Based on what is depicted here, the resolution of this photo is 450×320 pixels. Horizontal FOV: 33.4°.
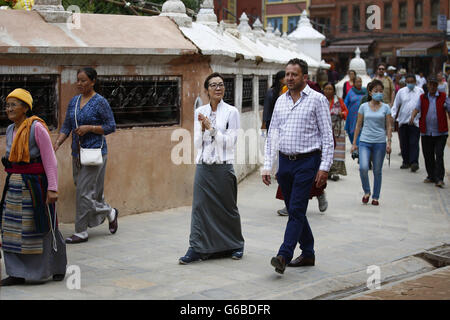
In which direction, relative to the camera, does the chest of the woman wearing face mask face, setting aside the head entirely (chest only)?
toward the camera

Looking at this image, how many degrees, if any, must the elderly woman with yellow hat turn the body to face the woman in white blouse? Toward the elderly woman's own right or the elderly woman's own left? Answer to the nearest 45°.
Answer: approximately 135° to the elderly woman's own left

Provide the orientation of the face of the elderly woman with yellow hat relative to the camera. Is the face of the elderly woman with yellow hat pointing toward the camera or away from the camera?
toward the camera

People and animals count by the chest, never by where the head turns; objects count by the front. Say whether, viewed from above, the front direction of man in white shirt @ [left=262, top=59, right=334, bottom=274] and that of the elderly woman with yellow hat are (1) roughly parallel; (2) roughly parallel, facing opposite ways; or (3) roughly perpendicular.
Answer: roughly parallel

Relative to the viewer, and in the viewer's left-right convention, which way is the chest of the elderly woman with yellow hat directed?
facing the viewer and to the left of the viewer

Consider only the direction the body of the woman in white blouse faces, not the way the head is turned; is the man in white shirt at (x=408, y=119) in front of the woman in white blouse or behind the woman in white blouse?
behind

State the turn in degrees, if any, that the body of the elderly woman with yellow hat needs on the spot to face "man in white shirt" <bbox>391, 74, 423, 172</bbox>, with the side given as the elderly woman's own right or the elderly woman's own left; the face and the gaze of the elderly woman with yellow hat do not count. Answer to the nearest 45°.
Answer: approximately 180°

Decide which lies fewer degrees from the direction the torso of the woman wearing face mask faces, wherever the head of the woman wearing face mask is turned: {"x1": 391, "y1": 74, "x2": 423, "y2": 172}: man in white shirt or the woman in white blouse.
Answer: the woman in white blouse

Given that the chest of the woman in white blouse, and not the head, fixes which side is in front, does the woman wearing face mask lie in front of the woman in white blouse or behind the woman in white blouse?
behind

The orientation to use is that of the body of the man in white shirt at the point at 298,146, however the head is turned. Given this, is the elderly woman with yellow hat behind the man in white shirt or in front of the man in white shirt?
in front

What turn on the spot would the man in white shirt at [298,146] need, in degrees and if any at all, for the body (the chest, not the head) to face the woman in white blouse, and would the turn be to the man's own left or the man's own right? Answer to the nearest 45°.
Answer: approximately 90° to the man's own right

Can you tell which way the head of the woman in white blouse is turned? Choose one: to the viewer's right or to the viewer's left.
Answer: to the viewer's right

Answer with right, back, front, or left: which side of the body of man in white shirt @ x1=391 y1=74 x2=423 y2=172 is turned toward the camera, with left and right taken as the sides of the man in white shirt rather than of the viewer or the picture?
front
